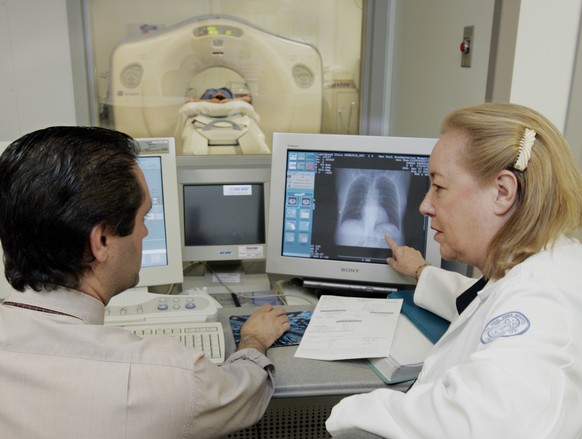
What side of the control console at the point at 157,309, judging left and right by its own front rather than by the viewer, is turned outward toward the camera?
front

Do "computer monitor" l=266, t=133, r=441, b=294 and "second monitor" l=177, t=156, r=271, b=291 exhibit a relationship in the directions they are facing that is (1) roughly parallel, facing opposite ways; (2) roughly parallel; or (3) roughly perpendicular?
roughly parallel

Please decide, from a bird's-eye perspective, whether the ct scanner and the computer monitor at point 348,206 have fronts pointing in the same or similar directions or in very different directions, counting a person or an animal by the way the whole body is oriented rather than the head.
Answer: same or similar directions

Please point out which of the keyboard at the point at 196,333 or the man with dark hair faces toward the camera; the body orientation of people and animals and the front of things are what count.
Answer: the keyboard

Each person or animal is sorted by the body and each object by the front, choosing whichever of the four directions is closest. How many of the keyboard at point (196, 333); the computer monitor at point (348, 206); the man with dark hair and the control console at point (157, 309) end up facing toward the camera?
3

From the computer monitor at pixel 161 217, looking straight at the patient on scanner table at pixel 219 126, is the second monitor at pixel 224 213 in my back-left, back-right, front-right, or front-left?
front-right

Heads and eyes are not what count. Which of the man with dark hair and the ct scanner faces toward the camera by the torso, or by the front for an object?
the ct scanner

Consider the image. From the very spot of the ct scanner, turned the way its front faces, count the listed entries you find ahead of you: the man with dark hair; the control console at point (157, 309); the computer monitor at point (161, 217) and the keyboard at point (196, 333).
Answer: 4

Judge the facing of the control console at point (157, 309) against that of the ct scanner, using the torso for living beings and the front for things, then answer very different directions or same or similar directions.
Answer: same or similar directions

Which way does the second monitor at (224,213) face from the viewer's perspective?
toward the camera

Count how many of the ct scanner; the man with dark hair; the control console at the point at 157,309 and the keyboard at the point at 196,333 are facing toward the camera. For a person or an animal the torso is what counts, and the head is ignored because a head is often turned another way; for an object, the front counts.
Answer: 3

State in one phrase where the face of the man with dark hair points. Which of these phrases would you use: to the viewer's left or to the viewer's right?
to the viewer's right

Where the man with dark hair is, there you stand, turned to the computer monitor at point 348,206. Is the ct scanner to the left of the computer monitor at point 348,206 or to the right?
left

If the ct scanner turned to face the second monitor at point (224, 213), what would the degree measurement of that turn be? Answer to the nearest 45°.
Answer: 0° — it already faces it
